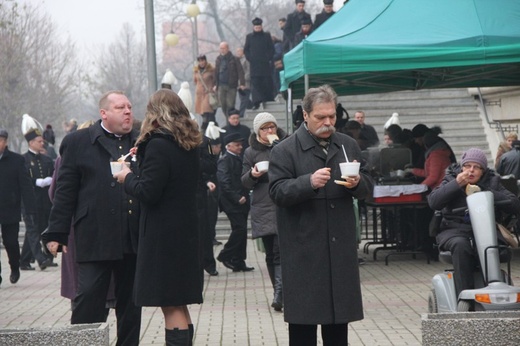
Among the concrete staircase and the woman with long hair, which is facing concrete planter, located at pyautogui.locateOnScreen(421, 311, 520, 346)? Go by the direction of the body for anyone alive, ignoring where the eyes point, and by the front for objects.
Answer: the concrete staircase

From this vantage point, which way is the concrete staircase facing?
toward the camera

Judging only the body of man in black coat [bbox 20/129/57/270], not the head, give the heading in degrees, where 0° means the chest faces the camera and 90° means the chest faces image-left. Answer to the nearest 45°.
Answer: approximately 315°

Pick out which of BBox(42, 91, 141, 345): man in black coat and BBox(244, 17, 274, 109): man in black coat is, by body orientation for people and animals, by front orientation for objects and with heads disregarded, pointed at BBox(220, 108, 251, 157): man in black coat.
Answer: BBox(244, 17, 274, 109): man in black coat

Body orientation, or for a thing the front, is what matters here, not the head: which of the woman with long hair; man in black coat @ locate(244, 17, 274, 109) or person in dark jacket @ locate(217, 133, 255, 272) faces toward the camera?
the man in black coat
